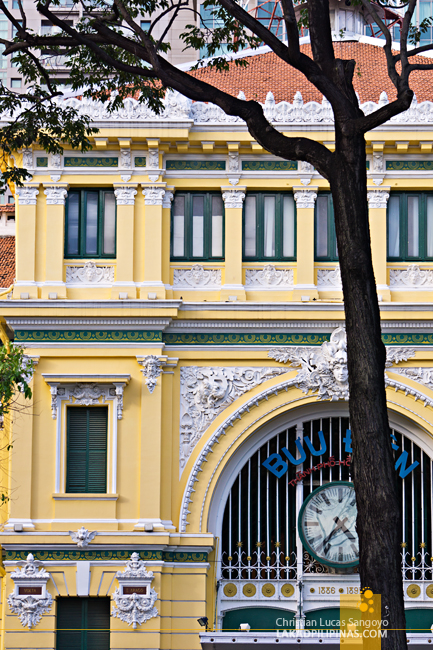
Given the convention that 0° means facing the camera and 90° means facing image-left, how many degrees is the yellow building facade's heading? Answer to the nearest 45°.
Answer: approximately 0°
